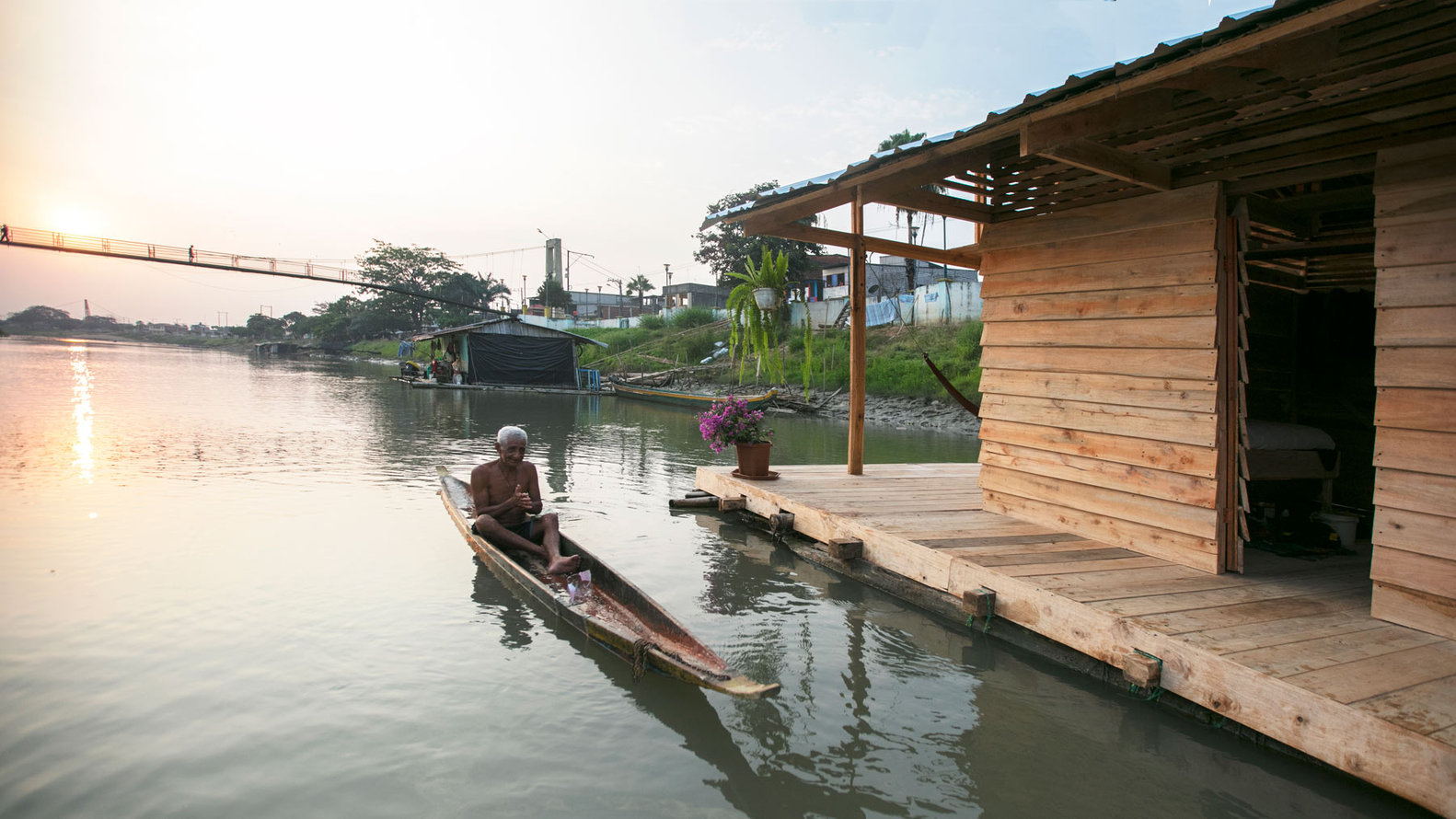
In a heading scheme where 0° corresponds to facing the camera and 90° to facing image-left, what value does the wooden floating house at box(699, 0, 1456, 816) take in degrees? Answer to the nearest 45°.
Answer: approximately 45°

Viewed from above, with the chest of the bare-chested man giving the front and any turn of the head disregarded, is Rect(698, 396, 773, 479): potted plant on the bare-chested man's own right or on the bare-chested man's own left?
on the bare-chested man's own left

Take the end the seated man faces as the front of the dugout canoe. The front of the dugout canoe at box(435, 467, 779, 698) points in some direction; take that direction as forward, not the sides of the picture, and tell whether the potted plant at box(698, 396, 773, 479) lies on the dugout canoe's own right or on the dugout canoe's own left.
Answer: on the dugout canoe's own left

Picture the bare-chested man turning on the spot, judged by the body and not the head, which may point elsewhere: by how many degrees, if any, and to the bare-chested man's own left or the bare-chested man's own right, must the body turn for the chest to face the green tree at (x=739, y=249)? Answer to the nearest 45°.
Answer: approximately 135° to the bare-chested man's own left

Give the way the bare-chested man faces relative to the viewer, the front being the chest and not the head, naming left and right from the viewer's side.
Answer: facing the viewer and to the right of the viewer

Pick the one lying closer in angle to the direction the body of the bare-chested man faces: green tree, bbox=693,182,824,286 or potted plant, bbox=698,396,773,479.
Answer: the potted plant

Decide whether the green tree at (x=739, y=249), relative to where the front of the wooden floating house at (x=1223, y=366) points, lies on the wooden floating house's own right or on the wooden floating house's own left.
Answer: on the wooden floating house's own right

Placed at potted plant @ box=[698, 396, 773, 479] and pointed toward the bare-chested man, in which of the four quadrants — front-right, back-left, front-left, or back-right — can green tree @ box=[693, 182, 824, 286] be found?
back-right

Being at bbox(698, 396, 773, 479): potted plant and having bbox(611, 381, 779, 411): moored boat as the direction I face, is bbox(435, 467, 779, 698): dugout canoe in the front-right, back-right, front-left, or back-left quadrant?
back-left

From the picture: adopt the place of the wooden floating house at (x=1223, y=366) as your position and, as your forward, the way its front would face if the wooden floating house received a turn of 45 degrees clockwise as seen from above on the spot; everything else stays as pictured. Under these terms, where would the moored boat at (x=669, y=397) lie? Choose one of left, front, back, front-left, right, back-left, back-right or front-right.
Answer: front-right

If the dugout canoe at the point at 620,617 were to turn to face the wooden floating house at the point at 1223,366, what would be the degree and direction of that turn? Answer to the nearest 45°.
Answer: approximately 45° to its left

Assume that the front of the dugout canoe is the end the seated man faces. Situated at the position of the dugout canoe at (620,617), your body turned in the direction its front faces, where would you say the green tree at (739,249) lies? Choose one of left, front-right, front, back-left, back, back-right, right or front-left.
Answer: back-left

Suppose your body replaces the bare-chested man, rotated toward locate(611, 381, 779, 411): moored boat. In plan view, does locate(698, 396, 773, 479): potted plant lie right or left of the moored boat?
right

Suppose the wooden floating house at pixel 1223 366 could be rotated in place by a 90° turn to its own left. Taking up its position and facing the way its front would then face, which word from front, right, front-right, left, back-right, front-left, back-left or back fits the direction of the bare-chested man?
back-right

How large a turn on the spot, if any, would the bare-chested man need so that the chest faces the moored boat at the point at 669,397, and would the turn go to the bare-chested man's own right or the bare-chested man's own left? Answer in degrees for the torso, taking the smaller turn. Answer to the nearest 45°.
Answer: approximately 135° to the bare-chested man's own left

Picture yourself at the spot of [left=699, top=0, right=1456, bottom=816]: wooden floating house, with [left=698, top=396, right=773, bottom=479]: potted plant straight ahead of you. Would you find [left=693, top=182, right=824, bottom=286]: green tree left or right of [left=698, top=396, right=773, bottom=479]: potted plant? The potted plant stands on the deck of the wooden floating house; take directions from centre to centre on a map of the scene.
right
